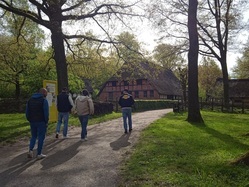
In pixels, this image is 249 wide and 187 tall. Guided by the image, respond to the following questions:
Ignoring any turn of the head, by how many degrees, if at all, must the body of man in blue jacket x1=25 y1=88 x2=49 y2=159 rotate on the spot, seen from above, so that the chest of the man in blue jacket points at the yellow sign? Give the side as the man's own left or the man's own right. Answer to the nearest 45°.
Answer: approximately 45° to the man's own left

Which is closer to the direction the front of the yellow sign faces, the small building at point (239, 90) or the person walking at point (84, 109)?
the person walking

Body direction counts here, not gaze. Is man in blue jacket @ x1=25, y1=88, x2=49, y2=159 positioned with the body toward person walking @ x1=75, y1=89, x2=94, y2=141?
yes

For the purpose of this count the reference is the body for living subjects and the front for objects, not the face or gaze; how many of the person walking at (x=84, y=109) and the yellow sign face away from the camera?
1

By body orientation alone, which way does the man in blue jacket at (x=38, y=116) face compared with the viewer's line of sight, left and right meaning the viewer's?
facing away from the viewer and to the right of the viewer

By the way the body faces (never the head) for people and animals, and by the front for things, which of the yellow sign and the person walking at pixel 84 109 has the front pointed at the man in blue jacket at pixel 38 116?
the yellow sign

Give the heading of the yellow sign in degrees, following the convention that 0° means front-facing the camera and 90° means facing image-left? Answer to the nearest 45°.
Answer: approximately 0°

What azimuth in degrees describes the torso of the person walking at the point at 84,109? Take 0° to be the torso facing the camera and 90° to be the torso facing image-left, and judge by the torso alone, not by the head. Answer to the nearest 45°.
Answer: approximately 180°

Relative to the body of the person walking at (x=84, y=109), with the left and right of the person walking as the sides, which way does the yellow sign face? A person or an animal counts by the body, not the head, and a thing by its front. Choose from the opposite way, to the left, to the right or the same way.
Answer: the opposite way

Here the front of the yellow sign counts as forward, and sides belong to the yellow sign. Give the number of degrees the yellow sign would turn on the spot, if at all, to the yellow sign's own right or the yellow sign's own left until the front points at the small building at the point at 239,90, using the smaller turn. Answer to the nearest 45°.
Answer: approximately 135° to the yellow sign's own left

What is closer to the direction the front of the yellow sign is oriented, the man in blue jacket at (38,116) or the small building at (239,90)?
the man in blue jacket

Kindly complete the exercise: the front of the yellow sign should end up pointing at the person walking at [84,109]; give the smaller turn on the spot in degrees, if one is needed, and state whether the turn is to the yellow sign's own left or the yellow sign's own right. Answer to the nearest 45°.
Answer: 0° — it already faces them

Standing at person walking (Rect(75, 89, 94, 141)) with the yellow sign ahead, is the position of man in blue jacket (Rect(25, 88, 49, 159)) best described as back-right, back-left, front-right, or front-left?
back-left

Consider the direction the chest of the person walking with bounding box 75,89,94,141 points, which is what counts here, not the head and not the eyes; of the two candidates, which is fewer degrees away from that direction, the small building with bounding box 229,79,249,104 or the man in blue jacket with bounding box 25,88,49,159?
the small building
